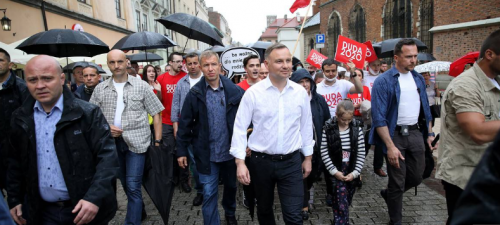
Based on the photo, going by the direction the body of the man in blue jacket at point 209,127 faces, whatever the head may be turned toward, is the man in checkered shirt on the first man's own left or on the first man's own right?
on the first man's own right

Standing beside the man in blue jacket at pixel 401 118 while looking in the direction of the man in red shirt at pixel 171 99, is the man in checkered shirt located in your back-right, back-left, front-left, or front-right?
front-left

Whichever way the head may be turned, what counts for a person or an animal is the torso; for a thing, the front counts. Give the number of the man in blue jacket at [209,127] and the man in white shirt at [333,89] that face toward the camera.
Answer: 2

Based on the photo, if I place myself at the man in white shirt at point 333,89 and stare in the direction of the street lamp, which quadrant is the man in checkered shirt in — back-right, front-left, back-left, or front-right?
front-left

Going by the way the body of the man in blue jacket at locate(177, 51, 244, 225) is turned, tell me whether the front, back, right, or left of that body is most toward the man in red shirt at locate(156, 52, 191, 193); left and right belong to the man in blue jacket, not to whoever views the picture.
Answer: back

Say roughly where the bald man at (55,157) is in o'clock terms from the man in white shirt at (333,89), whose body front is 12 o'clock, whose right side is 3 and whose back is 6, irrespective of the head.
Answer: The bald man is roughly at 1 o'clock from the man in white shirt.

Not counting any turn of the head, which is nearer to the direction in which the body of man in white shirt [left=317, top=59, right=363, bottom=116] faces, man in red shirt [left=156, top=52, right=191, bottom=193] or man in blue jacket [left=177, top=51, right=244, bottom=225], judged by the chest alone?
the man in blue jacket

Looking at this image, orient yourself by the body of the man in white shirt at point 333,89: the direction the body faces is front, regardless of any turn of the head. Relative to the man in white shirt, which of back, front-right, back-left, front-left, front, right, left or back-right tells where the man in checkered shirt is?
front-right

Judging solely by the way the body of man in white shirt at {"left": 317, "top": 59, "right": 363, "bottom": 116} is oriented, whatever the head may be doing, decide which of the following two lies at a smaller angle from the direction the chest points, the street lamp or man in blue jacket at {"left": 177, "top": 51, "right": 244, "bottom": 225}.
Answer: the man in blue jacket

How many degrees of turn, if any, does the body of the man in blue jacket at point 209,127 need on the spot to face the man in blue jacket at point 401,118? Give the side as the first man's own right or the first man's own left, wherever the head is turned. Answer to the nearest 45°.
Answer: approximately 90° to the first man's own left

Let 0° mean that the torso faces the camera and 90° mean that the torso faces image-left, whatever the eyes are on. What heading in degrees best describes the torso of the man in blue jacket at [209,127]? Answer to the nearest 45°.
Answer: approximately 0°

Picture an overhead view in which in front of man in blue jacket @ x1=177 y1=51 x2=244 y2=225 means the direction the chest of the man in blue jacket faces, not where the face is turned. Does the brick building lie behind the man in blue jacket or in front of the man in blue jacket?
behind

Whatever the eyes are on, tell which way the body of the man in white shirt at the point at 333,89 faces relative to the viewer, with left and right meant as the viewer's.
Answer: facing the viewer

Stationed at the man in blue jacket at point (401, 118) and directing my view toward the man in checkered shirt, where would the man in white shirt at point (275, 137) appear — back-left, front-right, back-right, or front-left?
front-left

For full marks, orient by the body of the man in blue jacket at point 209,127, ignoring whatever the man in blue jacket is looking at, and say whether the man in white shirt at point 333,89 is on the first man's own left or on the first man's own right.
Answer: on the first man's own left

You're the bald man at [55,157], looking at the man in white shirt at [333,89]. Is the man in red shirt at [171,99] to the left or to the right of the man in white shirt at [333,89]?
left
